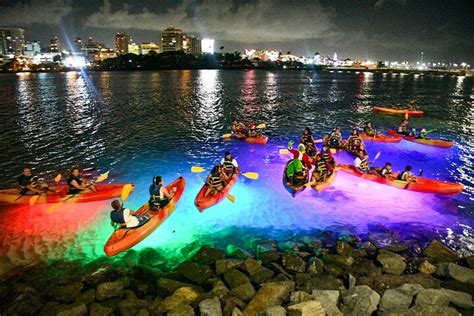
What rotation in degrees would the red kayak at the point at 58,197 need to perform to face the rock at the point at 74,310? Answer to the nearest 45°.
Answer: approximately 90° to its right

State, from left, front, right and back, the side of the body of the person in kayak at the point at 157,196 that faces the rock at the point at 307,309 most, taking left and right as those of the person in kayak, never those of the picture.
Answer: right

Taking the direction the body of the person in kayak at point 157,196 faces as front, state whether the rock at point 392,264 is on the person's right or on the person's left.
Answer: on the person's right

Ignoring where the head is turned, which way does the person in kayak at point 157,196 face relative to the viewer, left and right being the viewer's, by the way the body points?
facing away from the viewer and to the right of the viewer

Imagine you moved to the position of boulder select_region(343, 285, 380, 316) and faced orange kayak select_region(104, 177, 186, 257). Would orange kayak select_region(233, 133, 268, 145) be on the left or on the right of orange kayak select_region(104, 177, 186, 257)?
right

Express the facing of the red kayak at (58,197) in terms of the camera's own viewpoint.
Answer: facing to the right of the viewer

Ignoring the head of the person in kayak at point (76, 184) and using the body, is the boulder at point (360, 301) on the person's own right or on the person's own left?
on the person's own right
